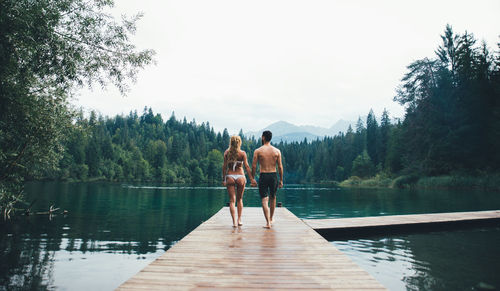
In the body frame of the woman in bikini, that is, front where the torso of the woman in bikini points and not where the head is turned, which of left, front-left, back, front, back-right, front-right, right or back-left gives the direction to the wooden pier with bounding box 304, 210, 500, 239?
front-right

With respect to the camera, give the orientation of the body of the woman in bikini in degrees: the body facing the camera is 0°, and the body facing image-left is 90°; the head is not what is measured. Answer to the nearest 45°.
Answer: approximately 180°

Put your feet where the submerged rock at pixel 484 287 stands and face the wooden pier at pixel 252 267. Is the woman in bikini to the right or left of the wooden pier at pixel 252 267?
right

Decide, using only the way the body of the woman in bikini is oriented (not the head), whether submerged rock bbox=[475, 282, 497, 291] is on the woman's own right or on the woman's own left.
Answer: on the woman's own right
